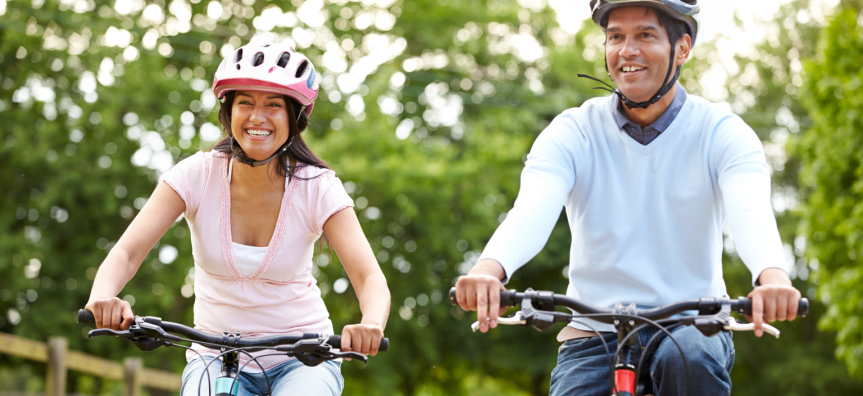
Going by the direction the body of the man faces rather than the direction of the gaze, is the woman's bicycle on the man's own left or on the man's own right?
on the man's own right

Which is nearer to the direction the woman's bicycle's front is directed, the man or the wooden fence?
the man

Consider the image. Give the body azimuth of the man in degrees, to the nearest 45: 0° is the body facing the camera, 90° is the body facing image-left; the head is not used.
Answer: approximately 0°

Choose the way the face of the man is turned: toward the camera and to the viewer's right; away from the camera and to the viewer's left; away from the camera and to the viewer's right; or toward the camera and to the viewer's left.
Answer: toward the camera and to the viewer's left

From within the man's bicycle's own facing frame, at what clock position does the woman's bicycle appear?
The woman's bicycle is roughly at 3 o'clock from the man's bicycle.

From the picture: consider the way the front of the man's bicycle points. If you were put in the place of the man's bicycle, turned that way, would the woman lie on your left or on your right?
on your right

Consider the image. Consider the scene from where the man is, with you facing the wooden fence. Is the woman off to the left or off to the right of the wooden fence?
left

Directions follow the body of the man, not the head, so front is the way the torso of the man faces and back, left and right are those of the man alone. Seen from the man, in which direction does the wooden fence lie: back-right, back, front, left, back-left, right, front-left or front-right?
back-right

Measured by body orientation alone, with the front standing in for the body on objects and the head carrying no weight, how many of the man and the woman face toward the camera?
2

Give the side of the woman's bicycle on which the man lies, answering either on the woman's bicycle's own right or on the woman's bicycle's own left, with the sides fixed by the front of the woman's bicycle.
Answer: on the woman's bicycle's own left

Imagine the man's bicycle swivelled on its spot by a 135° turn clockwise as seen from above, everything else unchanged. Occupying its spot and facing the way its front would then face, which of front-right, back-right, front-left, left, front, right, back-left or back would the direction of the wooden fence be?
front

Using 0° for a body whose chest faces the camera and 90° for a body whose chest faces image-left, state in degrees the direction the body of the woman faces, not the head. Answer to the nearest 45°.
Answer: approximately 0°
